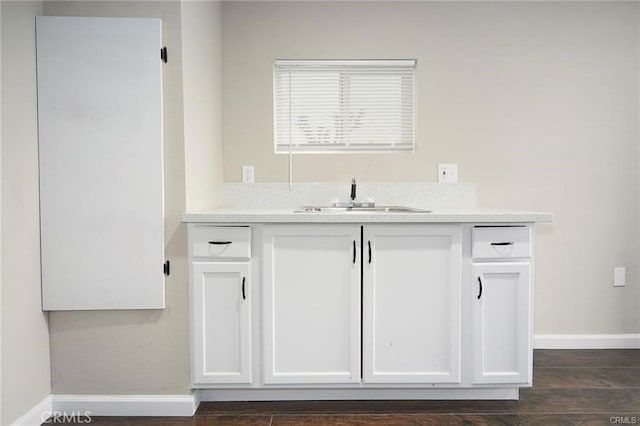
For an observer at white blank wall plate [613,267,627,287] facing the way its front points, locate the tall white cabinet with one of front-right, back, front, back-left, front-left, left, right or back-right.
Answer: front-right

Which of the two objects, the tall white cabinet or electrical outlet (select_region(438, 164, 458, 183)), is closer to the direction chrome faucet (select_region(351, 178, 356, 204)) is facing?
the tall white cabinet

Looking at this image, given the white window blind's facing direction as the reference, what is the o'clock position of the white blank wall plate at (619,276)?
The white blank wall plate is roughly at 9 o'clock from the white window blind.

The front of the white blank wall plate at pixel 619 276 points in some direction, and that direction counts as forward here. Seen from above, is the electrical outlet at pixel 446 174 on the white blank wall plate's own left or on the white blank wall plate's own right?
on the white blank wall plate's own right

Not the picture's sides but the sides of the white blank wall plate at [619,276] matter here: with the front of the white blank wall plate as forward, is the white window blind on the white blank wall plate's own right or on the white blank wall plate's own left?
on the white blank wall plate's own right

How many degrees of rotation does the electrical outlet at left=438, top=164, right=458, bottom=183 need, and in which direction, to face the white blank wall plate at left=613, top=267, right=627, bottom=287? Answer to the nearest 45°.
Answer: approximately 90° to its left
